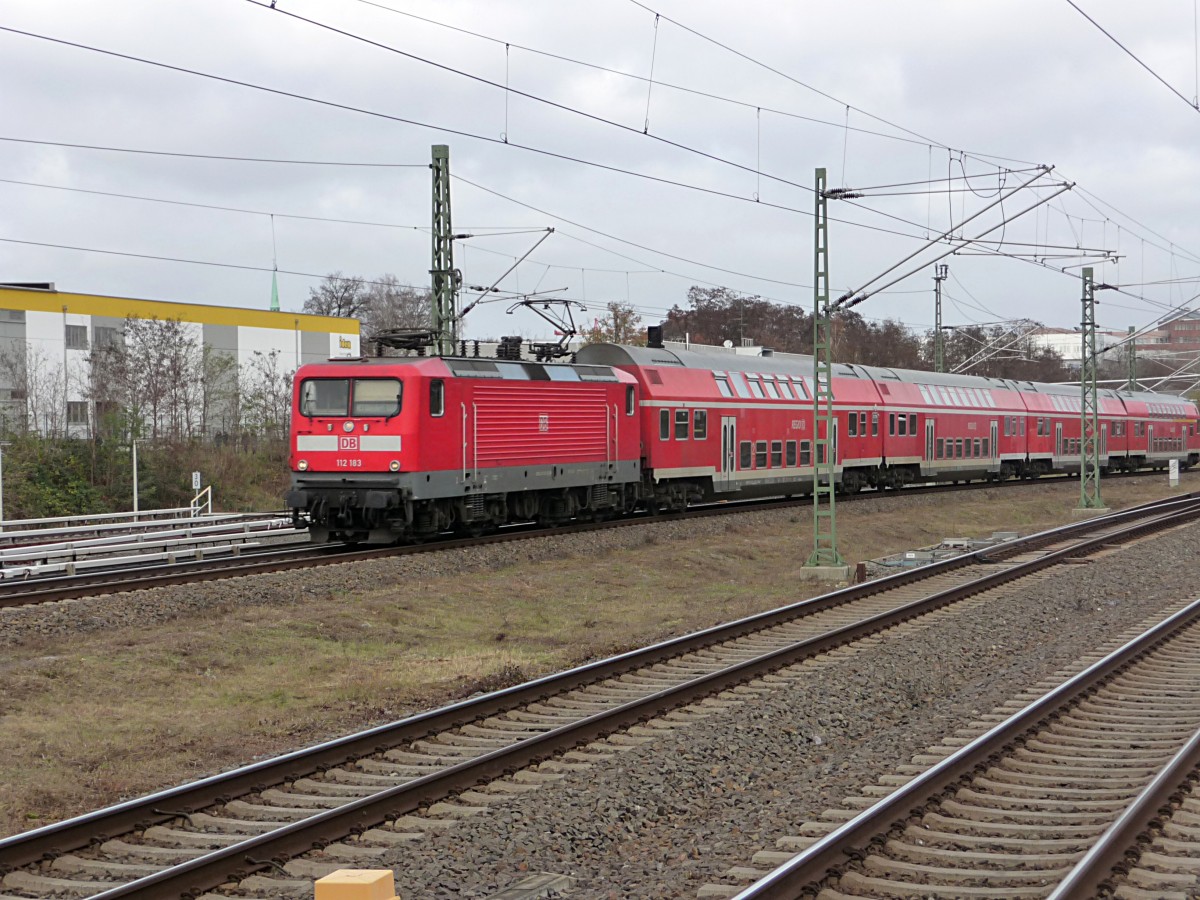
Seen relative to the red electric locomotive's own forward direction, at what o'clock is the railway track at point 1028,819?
The railway track is roughly at 10 o'clock from the red electric locomotive.

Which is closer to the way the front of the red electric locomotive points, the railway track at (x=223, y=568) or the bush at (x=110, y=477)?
the railway track

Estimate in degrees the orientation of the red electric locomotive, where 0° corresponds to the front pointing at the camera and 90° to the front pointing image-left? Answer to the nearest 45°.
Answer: approximately 45°

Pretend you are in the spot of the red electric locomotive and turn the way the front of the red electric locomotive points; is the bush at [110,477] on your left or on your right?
on your right
